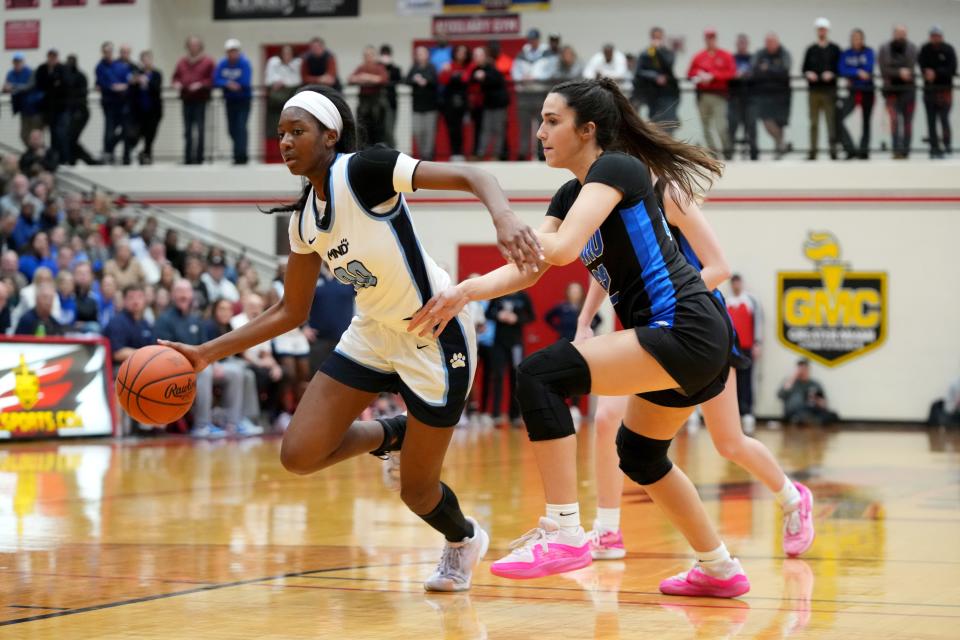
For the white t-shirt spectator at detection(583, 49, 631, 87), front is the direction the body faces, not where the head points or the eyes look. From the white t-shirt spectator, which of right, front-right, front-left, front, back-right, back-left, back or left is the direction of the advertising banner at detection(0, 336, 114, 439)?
front-right

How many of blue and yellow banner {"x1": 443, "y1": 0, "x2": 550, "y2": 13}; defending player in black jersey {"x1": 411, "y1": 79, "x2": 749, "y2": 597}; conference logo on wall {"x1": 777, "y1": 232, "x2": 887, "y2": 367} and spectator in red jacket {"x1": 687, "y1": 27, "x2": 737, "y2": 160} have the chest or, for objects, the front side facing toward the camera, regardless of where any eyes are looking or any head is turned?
3

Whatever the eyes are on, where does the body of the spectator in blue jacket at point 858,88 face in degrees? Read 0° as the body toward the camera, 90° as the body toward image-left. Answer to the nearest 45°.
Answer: approximately 0°

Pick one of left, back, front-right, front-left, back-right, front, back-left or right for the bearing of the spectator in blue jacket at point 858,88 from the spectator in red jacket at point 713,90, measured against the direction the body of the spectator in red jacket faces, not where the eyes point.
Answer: left

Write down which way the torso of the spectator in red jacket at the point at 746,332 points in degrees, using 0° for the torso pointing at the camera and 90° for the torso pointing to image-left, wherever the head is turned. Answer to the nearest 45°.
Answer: approximately 0°

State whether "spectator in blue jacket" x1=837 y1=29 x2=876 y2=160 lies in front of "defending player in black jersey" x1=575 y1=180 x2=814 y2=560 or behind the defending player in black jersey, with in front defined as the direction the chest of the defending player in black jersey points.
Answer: behind

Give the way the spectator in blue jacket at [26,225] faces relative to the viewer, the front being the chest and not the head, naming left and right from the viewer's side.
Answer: facing the viewer and to the right of the viewer

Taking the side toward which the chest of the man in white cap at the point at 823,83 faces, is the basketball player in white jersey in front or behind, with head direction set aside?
in front

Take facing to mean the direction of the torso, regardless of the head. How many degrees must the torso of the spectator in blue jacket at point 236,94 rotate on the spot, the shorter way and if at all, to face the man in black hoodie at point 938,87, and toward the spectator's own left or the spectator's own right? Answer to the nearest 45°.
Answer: approximately 90° to the spectator's own left

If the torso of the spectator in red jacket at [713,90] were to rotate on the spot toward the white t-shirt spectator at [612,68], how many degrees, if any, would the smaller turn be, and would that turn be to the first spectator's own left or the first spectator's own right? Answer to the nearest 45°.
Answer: approximately 90° to the first spectator's own right

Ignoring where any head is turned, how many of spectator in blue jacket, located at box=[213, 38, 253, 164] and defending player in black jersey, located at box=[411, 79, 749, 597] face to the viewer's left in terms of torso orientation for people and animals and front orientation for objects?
1

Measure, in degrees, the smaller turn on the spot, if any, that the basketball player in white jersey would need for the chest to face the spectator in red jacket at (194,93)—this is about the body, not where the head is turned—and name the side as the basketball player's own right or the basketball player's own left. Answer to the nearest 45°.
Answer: approximately 135° to the basketball player's own right

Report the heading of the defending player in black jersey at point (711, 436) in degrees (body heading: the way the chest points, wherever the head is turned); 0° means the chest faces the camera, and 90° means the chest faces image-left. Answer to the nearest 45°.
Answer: approximately 45°

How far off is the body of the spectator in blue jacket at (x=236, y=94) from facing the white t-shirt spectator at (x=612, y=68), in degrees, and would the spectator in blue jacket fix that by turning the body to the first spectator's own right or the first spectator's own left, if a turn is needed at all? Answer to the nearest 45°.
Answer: approximately 90° to the first spectator's own left

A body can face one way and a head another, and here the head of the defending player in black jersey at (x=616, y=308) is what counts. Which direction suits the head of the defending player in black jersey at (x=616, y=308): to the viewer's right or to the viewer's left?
to the viewer's left
